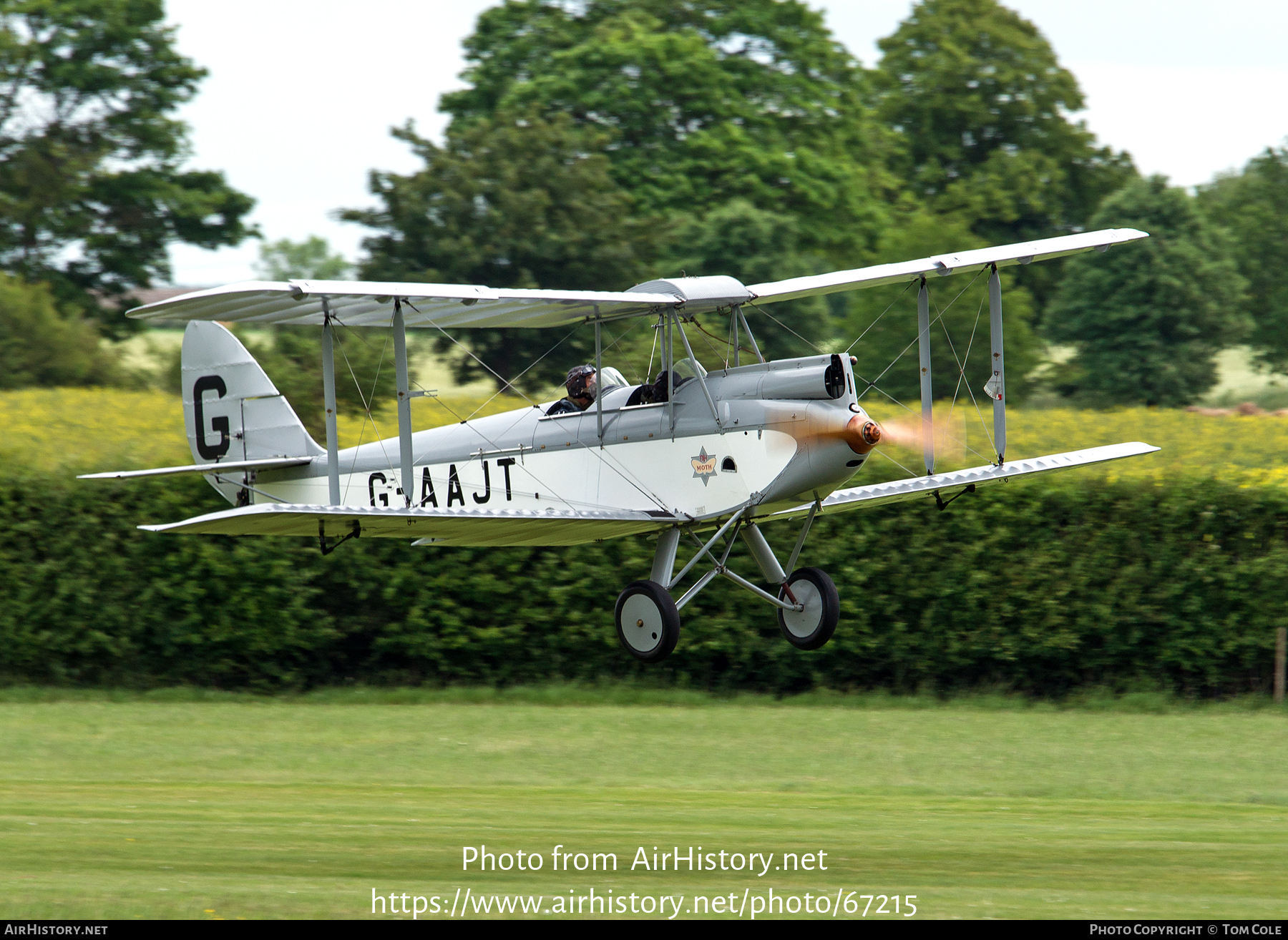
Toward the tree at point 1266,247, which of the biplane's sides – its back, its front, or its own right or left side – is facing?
left

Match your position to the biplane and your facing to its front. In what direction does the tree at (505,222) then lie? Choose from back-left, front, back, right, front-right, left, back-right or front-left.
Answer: back-left

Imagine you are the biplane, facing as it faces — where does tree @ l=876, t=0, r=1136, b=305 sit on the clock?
The tree is roughly at 8 o'clock from the biplane.

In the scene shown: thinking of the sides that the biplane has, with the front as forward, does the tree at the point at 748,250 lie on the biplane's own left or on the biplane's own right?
on the biplane's own left

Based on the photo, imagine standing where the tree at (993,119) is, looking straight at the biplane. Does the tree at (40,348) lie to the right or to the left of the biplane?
right

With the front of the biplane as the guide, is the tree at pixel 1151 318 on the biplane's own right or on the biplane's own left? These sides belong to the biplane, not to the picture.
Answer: on the biplane's own left

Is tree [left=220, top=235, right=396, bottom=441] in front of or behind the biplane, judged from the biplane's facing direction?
behind

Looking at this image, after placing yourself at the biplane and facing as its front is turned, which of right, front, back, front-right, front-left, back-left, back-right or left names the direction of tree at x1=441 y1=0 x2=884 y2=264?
back-left

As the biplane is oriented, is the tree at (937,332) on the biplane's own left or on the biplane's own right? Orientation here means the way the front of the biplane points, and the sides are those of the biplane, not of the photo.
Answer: on the biplane's own left

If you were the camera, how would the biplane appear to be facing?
facing the viewer and to the right of the viewer
